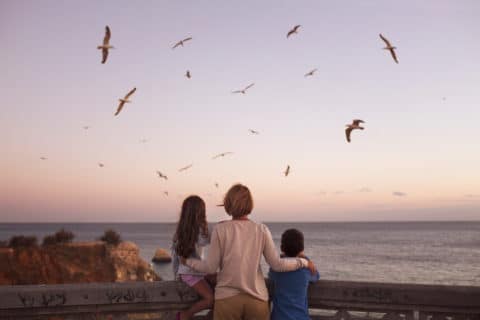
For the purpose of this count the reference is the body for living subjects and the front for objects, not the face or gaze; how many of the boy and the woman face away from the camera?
2

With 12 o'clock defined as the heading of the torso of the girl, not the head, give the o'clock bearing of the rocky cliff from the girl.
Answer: The rocky cliff is roughly at 10 o'clock from the girl.

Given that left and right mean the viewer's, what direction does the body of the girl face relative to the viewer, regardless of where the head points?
facing away from the viewer and to the right of the viewer

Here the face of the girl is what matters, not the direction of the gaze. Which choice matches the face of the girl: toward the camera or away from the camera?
away from the camera

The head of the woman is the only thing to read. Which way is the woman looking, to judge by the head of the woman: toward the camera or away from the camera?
away from the camera

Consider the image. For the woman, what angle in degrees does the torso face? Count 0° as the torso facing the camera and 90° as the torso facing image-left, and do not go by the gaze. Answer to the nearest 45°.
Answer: approximately 180°

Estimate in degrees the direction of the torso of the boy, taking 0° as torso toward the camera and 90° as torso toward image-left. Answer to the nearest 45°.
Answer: approximately 180°

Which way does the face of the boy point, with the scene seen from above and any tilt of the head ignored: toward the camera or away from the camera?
away from the camera

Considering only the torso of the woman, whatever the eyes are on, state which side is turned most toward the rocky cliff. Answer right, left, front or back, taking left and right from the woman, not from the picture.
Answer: front

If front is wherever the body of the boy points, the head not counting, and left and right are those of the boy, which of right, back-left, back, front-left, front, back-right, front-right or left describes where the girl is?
left
